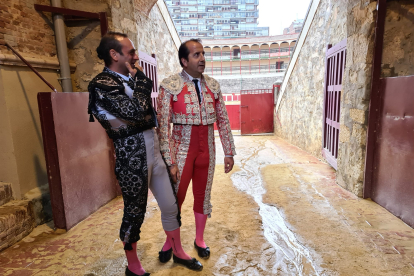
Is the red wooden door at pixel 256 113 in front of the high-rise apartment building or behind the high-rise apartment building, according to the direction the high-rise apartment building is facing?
in front

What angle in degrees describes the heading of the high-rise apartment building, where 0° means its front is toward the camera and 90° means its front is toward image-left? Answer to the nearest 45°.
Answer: approximately 0°

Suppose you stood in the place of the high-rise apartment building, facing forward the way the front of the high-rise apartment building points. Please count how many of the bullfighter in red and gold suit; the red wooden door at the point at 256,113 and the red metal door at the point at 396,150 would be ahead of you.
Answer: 3

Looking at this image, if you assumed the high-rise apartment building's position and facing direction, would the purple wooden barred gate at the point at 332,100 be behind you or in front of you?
in front

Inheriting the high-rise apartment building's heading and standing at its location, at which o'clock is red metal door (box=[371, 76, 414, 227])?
The red metal door is roughly at 12 o'clock from the high-rise apartment building.

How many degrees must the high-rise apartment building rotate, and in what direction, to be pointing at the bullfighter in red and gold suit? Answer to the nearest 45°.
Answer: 0° — it already faces them
